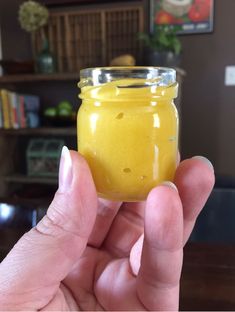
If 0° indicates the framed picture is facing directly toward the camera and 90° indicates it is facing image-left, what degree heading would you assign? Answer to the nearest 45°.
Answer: approximately 0°

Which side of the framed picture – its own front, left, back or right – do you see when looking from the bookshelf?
right

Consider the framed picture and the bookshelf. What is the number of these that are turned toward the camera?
2
